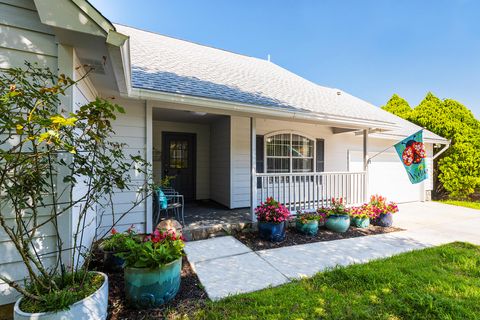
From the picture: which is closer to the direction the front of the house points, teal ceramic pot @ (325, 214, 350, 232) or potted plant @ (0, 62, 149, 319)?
the teal ceramic pot

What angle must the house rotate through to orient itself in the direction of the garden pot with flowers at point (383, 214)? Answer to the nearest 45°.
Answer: approximately 45° to its left

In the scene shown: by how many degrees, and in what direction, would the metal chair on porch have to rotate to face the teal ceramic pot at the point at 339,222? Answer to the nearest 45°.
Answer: approximately 45° to its left

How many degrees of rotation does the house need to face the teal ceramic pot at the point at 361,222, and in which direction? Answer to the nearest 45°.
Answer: approximately 45° to its left

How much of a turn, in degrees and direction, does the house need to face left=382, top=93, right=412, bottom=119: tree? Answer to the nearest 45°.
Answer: approximately 90° to its left

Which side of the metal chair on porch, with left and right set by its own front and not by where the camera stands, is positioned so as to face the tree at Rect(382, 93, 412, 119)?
left

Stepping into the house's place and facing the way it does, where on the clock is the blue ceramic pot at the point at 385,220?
The blue ceramic pot is roughly at 11 o'clock from the house.

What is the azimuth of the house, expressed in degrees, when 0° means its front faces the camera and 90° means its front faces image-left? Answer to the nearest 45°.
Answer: approximately 315°

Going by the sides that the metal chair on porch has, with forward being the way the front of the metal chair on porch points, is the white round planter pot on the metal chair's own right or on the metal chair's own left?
on the metal chair's own right

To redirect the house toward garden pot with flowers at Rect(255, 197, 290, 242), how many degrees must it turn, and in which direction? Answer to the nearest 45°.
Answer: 0° — it already faces it

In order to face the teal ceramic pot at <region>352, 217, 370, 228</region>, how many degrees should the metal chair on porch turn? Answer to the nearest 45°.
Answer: approximately 45° to its left

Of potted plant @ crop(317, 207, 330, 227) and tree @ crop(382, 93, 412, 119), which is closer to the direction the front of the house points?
the potted plant
